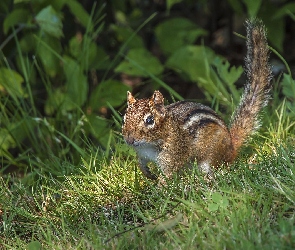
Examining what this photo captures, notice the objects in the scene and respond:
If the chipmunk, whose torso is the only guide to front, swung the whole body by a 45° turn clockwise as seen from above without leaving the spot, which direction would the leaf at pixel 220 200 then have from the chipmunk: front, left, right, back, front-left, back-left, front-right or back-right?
left

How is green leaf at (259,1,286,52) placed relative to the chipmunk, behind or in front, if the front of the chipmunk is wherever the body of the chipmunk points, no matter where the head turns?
behind

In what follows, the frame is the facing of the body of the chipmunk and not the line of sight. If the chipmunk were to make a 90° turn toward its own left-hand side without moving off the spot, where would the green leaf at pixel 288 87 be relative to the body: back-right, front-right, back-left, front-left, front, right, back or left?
left

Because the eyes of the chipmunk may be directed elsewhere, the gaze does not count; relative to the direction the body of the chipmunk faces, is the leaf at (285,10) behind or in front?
behind

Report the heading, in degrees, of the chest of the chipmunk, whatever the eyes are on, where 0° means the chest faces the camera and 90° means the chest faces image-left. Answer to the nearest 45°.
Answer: approximately 45°

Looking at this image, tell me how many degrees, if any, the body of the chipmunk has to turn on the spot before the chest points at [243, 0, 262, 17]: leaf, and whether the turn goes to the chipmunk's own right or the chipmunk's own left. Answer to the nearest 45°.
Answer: approximately 135° to the chipmunk's own right

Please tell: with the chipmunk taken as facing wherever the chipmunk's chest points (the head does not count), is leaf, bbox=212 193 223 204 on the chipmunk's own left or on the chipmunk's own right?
on the chipmunk's own left

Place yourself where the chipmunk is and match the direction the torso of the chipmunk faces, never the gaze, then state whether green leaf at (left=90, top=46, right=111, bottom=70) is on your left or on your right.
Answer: on your right

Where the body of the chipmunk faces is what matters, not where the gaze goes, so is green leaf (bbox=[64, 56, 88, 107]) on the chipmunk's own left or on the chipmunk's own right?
on the chipmunk's own right

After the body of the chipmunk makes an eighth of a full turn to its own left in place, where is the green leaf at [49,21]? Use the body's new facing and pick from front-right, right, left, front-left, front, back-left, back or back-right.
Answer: back-right

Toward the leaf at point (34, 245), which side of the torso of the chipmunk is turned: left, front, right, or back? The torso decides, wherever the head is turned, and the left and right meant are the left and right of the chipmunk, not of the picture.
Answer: front

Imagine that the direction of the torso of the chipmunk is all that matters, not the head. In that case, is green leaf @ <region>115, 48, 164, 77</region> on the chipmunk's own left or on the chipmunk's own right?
on the chipmunk's own right

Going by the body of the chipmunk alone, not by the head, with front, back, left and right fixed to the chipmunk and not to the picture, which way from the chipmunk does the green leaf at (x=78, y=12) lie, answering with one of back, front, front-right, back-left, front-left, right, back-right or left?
right

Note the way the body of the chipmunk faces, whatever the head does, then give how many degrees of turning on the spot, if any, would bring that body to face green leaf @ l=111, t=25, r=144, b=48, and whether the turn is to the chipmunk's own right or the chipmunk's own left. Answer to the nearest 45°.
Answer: approximately 135° to the chipmunk's own right

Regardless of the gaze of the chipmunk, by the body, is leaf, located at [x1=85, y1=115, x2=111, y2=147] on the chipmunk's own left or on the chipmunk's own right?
on the chipmunk's own right
